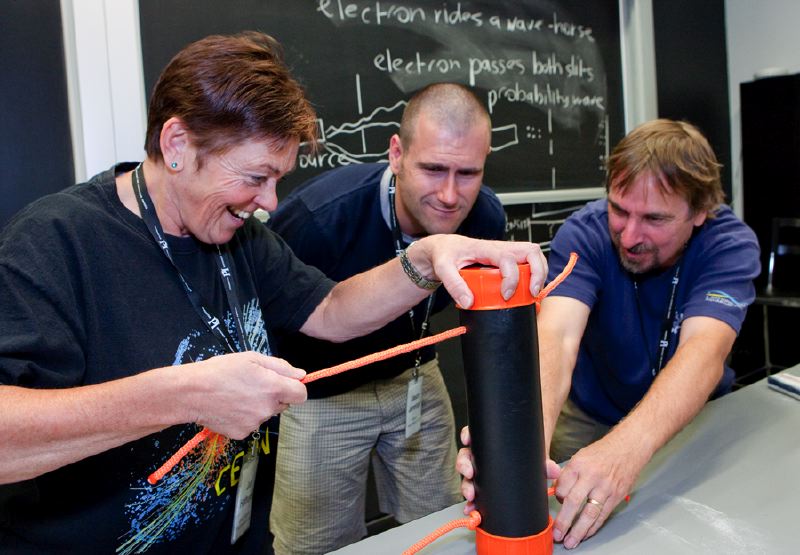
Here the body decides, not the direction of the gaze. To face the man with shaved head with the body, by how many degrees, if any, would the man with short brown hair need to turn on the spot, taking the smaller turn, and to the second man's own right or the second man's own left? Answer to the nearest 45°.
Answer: approximately 45° to the second man's own right

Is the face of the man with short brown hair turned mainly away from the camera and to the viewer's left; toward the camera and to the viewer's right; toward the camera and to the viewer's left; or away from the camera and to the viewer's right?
toward the camera and to the viewer's left

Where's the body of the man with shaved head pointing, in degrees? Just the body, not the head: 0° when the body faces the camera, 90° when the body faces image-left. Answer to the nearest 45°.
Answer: approximately 315°
